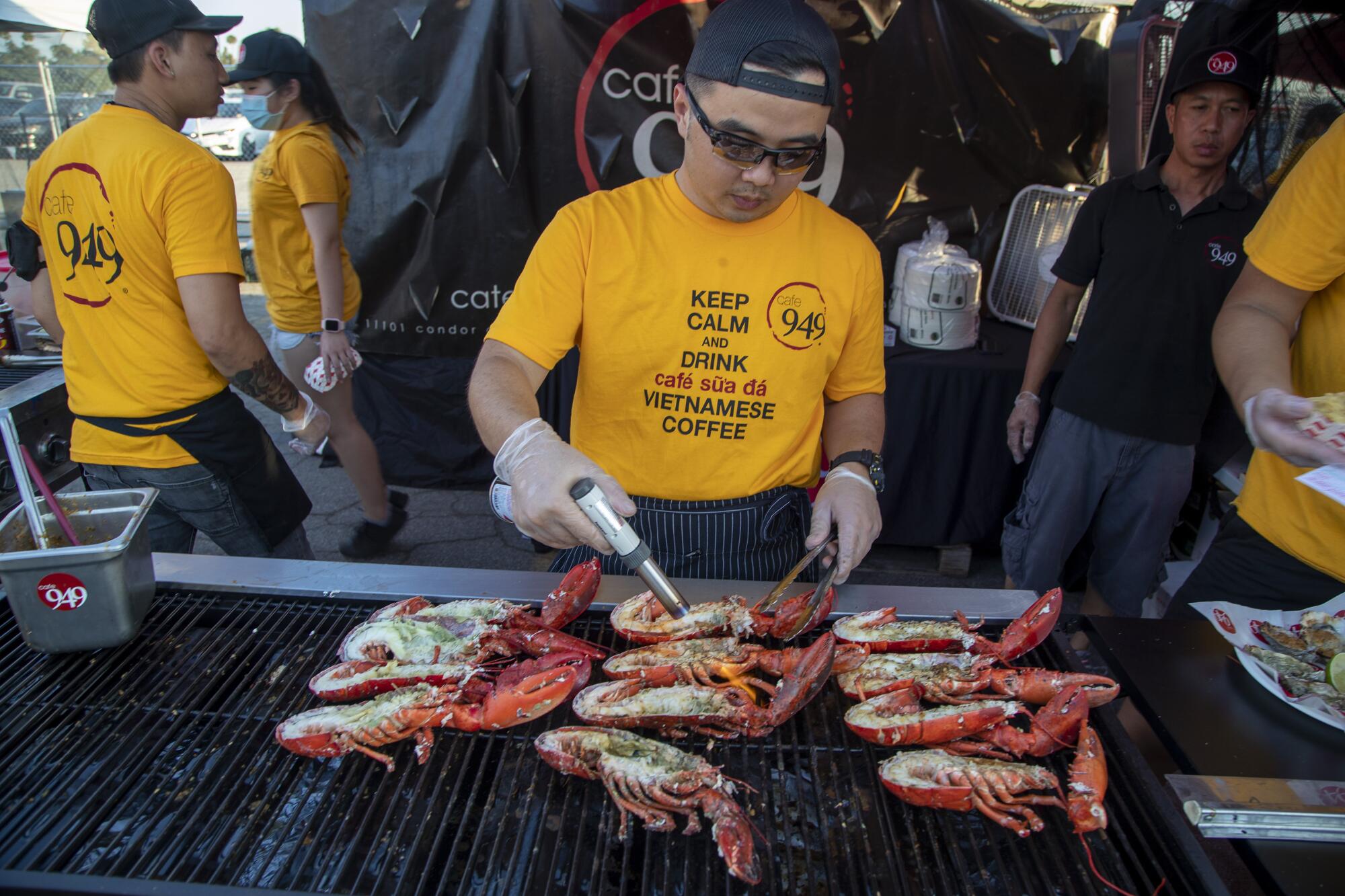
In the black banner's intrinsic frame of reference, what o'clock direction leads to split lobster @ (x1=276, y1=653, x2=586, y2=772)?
The split lobster is roughly at 12 o'clock from the black banner.

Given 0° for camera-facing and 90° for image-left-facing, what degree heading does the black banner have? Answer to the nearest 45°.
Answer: approximately 0°

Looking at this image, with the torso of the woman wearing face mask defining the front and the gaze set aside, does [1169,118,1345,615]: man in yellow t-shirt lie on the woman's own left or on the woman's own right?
on the woman's own left

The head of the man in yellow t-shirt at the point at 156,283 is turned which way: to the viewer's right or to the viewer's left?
to the viewer's right

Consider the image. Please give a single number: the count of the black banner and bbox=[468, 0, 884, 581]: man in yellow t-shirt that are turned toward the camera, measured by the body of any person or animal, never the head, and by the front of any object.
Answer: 2

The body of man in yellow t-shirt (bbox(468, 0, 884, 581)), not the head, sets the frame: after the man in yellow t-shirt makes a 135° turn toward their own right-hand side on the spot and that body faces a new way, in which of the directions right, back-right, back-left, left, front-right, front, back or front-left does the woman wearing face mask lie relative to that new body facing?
front

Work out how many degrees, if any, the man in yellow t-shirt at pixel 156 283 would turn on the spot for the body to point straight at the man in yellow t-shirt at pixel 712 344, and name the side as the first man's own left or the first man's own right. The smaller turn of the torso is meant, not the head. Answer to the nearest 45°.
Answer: approximately 90° to the first man's own right
